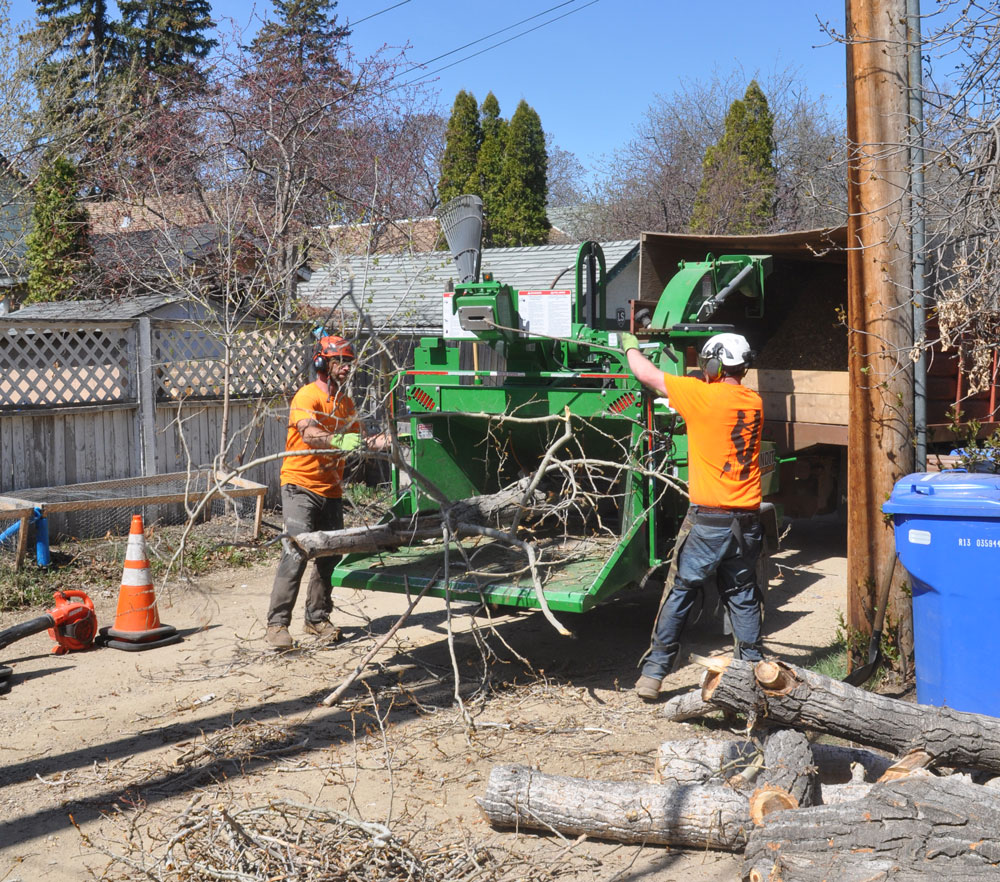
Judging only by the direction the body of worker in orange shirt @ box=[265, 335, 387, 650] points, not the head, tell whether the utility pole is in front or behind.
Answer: in front

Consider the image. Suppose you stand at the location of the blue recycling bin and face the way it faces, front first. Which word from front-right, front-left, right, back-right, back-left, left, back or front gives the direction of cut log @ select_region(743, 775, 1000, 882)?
front

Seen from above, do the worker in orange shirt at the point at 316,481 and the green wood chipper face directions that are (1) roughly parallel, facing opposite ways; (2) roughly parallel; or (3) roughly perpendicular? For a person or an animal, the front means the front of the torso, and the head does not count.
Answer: roughly perpendicular

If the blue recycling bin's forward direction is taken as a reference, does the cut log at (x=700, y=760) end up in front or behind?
in front

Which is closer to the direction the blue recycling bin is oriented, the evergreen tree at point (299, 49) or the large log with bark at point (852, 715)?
the large log with bark

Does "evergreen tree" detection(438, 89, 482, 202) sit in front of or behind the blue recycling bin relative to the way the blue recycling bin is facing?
behind

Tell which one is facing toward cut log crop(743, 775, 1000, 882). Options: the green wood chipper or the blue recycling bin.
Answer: the blue recycling bin

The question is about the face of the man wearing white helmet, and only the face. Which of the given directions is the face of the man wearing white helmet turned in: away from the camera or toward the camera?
away from the camera

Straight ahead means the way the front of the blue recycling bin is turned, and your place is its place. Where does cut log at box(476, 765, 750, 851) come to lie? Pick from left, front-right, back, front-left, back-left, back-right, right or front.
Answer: front-right

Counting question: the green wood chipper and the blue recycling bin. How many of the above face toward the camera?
1
